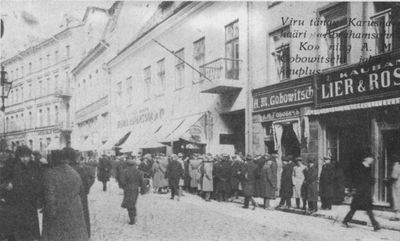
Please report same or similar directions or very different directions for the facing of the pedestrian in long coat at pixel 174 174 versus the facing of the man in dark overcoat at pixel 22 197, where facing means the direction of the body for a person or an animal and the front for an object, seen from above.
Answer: very different directions

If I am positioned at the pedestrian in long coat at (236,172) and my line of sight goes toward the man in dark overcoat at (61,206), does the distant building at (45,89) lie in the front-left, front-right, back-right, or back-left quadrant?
back-right
